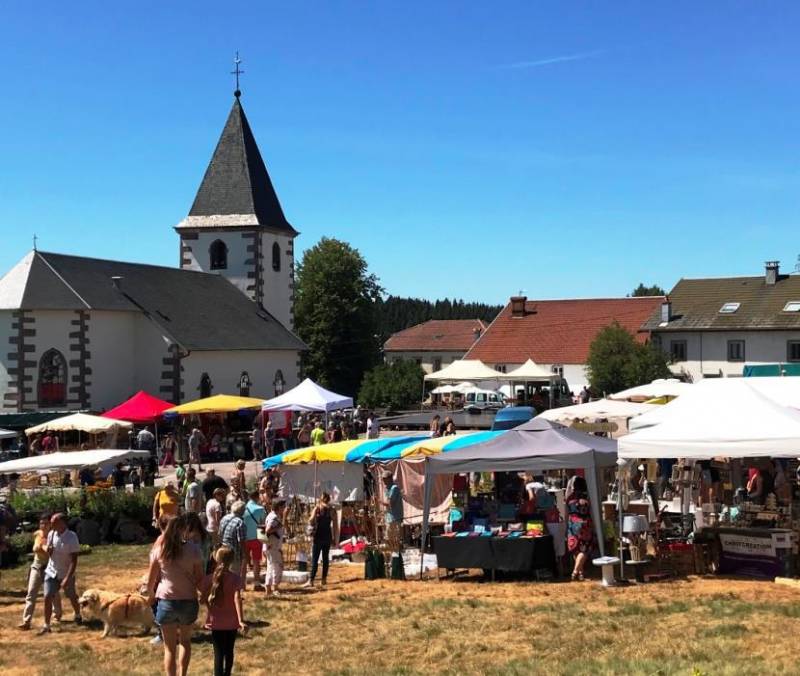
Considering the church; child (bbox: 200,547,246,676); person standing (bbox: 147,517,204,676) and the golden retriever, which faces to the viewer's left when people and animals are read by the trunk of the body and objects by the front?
the golden retriever

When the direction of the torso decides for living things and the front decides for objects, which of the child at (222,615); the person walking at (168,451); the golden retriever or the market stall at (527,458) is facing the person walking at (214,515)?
the child

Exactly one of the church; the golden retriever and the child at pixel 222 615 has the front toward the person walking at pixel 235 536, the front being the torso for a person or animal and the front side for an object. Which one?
the child

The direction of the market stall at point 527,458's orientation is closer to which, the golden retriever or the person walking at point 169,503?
the golden retriever

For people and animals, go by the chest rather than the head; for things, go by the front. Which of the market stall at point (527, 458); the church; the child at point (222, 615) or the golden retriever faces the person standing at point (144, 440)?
the child

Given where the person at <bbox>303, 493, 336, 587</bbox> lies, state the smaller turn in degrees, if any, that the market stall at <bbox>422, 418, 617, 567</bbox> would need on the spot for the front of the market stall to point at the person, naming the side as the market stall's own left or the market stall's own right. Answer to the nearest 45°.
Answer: approximately 90° to the market stall's own right

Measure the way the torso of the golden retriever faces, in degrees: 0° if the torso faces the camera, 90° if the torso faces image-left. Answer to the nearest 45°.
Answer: approximately 90°

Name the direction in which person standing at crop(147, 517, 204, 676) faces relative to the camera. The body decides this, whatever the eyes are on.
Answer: away from the camera

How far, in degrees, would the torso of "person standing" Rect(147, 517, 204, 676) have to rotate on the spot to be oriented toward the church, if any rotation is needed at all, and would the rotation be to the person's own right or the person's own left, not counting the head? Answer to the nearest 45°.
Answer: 0° — they already face it

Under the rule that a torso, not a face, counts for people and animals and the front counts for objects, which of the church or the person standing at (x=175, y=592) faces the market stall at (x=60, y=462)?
the person standing

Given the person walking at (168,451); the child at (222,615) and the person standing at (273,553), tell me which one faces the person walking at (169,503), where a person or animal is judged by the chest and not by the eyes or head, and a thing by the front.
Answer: the child

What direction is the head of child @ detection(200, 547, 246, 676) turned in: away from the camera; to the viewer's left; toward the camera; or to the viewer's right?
away from the camera

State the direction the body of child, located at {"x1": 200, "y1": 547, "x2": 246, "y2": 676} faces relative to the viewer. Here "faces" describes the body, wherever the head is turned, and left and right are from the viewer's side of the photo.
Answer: facing away from the viewer

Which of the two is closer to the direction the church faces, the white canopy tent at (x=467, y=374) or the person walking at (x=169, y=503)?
the white canopy tent

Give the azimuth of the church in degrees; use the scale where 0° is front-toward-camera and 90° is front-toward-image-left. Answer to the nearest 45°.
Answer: approximately 225°
